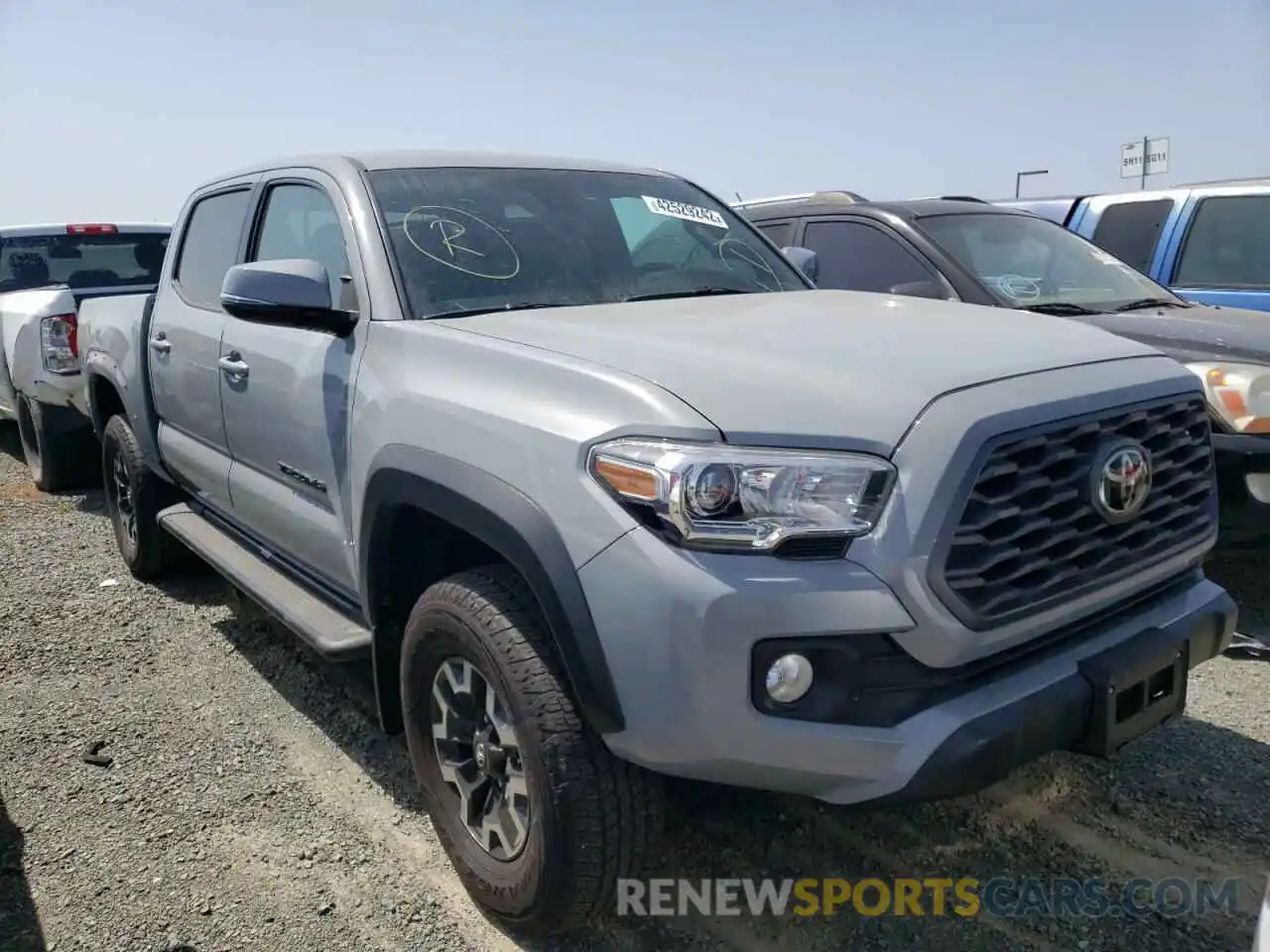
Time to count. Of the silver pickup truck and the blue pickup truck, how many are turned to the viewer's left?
0

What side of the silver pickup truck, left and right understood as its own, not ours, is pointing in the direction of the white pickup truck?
back

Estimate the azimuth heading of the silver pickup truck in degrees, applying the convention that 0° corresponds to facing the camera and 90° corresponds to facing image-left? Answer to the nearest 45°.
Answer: approximately 315°

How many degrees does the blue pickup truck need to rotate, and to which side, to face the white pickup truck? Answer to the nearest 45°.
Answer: approximately 135° to its right

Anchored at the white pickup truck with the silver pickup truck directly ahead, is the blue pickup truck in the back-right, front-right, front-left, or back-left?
front-left

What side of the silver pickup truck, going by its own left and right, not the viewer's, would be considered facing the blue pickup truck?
left

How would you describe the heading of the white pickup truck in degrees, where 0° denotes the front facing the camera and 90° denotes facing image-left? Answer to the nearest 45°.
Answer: approximately 135°
